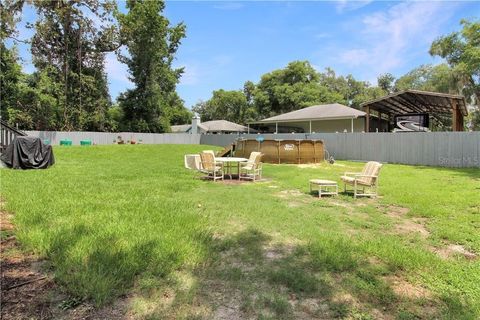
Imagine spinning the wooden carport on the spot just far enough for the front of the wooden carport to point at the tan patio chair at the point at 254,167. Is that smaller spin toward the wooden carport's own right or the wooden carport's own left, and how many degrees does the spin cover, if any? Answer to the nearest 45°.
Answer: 0° — it already faces it

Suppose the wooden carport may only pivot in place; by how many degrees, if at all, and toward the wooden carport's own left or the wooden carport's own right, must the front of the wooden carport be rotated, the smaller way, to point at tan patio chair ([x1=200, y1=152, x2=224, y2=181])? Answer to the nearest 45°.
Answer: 0° — it already faces it

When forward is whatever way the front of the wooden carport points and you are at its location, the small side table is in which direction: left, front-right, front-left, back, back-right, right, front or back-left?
front

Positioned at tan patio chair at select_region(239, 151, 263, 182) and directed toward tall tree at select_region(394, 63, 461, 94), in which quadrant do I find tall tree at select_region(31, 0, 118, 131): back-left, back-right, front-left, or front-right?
front-left

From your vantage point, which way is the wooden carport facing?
toward the camera

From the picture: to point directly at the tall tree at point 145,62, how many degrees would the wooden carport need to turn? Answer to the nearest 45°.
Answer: approximately 90° to its right

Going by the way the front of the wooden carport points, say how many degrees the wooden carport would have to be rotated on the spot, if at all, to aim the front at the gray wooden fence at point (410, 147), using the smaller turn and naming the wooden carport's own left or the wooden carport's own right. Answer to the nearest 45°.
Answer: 0° — it already faces it

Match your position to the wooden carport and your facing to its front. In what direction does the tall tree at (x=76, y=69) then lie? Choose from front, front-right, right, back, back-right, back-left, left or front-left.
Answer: right

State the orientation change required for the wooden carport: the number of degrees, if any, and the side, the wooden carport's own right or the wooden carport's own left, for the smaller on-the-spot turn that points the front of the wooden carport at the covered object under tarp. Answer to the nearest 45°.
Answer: approximately 45° to the wooden carport's own right

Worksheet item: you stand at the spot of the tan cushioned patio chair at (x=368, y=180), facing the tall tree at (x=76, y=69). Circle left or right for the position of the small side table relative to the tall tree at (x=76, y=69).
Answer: left

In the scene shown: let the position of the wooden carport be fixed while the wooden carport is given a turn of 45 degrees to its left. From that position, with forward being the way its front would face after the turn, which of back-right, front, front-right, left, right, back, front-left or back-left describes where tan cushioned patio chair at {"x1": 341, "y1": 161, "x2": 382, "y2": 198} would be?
front-right

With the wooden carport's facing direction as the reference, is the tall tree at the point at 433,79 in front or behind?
behind

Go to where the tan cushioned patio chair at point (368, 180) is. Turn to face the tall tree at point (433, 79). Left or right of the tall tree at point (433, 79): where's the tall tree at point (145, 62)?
left

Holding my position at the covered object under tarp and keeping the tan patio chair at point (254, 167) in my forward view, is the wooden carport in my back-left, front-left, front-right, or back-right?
front-left
